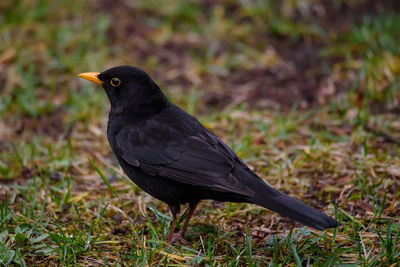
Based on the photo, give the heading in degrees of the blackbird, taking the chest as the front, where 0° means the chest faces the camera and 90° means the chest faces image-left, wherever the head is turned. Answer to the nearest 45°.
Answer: approximately 90°
